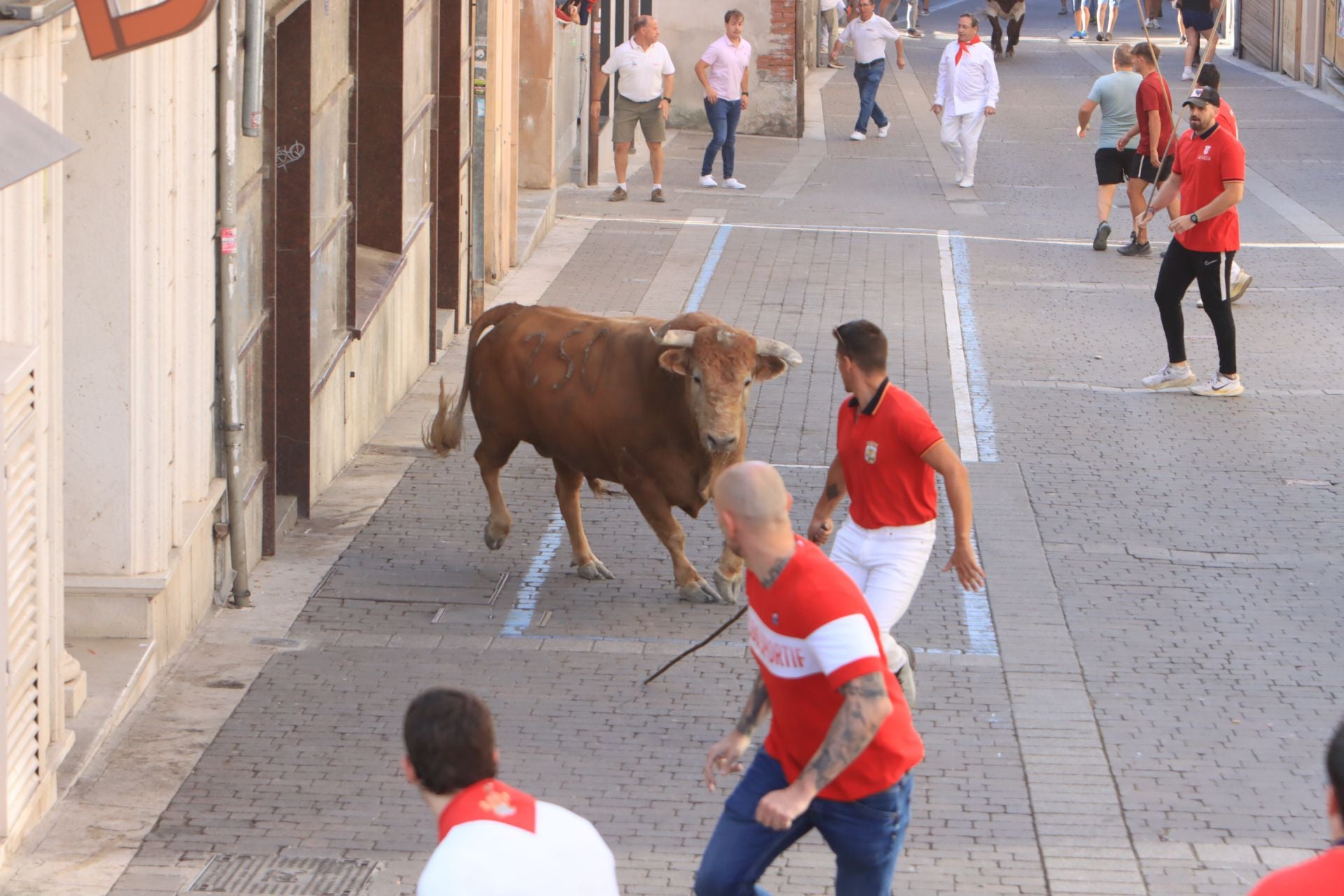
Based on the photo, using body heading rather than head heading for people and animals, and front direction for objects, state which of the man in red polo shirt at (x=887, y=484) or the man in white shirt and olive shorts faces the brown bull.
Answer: the man in white shirt and olive shorts

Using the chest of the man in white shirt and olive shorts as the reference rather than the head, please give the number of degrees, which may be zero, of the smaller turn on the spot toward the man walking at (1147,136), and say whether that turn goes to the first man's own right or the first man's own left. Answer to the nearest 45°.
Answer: approximately 45° to the first man's own left

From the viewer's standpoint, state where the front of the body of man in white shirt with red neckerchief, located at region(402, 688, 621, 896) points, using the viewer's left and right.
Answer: facing away from the viewer and to the left of the viewer

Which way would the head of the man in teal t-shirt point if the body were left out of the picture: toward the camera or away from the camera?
away from the camera

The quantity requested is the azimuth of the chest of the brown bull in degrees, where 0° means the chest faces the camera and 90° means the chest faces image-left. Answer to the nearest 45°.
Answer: approximately 315°

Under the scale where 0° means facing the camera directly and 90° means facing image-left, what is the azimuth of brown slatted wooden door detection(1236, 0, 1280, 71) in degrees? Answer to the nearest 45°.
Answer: approximately 45°
